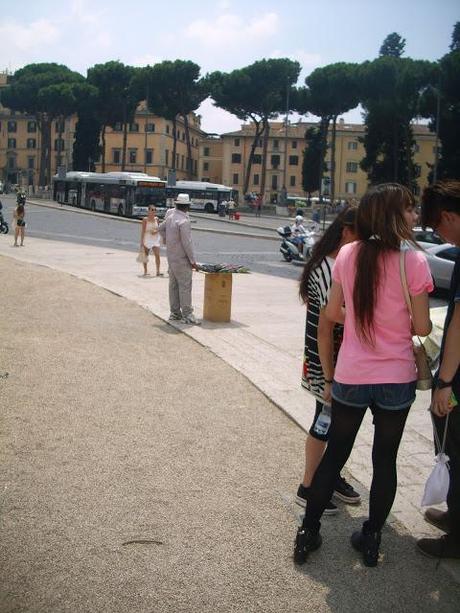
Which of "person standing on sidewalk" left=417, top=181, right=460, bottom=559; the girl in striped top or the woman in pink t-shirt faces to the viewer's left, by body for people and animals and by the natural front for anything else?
the person standing on sidewalk

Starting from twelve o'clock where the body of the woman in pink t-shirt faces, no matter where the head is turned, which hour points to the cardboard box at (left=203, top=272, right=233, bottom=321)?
The cardboard box is roughly at 10 o'clock from the woman in pink t-shirt.

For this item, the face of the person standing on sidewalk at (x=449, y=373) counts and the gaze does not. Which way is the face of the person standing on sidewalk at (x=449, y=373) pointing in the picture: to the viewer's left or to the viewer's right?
to the viewer's left

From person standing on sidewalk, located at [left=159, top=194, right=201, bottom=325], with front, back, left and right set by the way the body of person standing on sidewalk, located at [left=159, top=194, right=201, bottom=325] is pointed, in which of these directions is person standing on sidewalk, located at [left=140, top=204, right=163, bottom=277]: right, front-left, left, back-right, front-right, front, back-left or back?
front-left

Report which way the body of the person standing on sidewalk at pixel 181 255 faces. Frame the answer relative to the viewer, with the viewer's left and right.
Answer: facing away from the viewer and to the right of the viewer

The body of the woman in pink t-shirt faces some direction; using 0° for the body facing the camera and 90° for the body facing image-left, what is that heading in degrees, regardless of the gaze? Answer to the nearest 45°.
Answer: approximately 225°

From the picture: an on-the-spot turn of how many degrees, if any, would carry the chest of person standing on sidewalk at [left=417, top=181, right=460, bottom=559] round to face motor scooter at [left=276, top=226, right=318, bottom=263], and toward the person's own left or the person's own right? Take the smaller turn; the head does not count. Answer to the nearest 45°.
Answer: approximately 90° to the person's own right
